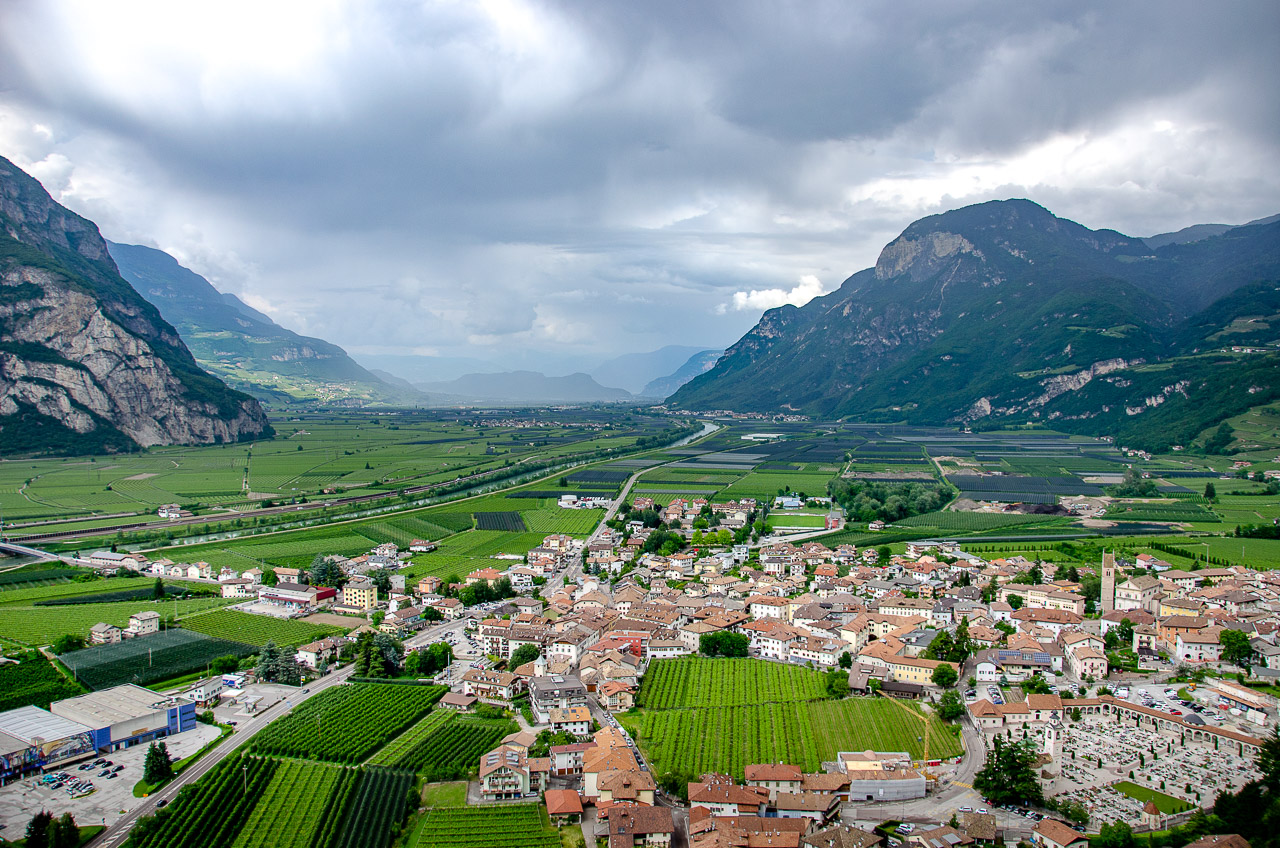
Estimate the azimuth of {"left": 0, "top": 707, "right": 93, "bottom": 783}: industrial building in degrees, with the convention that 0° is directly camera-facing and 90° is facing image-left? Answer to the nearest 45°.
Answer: approximately 315°

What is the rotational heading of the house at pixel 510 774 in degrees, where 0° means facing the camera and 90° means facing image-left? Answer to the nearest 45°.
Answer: approximately 0°

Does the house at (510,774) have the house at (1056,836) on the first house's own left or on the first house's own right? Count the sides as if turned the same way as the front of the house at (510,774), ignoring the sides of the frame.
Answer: on the first house's own left

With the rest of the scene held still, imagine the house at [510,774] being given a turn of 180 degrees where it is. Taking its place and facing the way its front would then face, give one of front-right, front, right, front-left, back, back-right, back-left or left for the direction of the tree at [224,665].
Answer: front-left

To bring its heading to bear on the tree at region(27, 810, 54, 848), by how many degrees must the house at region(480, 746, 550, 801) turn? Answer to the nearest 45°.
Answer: approximately 90° to its right

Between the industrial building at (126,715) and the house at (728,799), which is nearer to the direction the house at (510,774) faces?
the house

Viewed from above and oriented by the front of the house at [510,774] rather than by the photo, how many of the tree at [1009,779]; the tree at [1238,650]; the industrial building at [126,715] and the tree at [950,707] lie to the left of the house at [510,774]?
3
